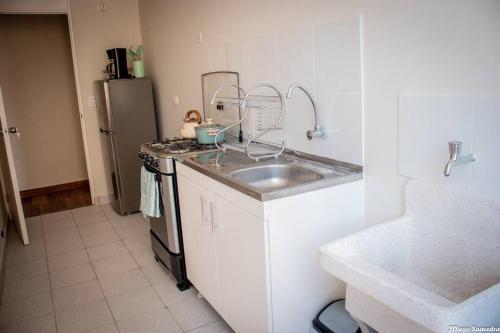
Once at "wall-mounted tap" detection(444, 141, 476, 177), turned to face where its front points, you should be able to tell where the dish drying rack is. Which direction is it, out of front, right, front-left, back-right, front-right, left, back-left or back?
right

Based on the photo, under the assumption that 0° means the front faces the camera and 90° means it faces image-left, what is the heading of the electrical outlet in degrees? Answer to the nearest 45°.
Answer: approximately 0°

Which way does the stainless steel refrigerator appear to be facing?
to the viewer's left

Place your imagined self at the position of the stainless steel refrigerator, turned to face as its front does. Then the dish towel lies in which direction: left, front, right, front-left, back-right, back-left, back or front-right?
left

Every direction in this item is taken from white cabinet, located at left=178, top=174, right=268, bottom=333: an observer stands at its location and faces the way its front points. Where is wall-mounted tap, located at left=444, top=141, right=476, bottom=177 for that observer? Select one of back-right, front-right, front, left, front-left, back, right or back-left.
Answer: left

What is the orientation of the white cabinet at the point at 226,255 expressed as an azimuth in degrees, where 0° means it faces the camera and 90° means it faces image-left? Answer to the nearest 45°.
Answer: approximately 45°

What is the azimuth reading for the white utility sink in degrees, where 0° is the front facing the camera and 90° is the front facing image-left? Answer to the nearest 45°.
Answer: approximately 45°

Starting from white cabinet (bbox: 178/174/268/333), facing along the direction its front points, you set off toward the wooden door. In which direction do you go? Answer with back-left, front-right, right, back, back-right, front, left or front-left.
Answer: right

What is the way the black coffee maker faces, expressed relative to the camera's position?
facing to the left of the viewer

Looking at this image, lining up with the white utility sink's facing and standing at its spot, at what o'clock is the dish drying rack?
The dish drying rack is roughly at 3 o'clock from the white utility sink.

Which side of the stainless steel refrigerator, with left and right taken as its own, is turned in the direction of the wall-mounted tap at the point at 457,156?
left

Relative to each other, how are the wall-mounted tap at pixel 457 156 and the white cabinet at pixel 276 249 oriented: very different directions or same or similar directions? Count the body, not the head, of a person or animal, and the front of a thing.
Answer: same or similar directions
